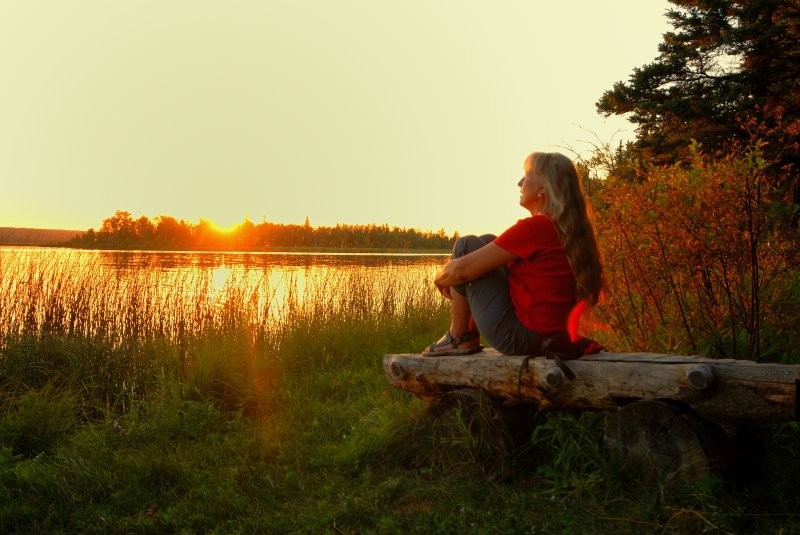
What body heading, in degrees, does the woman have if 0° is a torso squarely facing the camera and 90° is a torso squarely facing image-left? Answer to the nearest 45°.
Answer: approximately 90°

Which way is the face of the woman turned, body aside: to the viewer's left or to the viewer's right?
to the viewer's left
